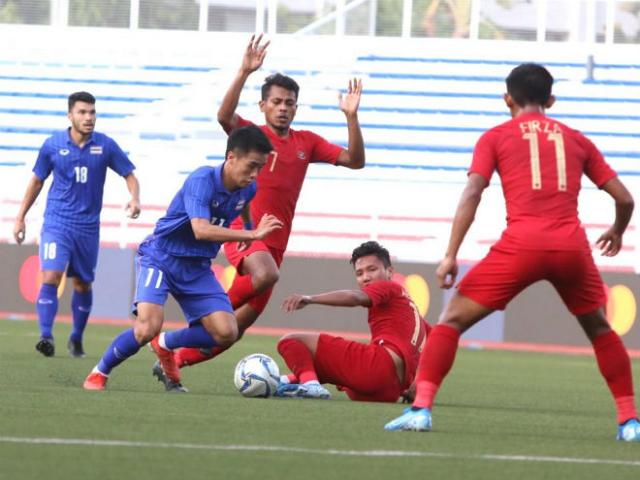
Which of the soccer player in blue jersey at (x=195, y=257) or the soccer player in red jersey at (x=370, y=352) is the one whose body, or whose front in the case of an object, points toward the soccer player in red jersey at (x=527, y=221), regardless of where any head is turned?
the soccer player in blue jersey

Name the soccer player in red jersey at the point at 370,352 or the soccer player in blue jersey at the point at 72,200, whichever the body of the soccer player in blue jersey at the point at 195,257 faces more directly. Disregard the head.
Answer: the soccer player in red jersey

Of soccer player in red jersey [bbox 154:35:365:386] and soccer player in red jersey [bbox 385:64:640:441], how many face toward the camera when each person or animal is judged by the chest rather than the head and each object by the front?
1

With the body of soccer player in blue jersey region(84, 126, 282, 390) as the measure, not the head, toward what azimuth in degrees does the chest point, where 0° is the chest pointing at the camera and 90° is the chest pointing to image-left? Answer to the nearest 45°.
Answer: approximately 315°

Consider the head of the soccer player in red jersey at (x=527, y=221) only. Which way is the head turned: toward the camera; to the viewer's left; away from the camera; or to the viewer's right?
away from the camera

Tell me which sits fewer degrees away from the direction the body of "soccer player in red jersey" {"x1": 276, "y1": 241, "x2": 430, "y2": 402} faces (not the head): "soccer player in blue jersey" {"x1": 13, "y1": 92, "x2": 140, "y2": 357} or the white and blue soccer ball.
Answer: the white and blue soccer ball

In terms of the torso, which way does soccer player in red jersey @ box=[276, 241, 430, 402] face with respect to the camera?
to the viewer's left

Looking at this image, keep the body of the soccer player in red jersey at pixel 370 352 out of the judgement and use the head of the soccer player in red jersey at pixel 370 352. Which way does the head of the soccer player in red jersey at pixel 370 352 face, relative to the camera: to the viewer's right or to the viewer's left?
to the viewer's left

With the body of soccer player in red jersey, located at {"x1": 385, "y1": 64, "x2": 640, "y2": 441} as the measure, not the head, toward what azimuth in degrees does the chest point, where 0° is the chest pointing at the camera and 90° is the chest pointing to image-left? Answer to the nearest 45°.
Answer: approximately 180°

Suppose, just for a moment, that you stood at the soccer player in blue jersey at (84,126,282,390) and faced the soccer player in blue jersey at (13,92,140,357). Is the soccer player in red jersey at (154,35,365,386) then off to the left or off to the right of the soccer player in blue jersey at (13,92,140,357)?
right

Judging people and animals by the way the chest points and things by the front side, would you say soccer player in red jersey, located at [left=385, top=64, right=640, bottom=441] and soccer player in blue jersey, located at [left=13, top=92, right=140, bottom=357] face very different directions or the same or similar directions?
very different directions
